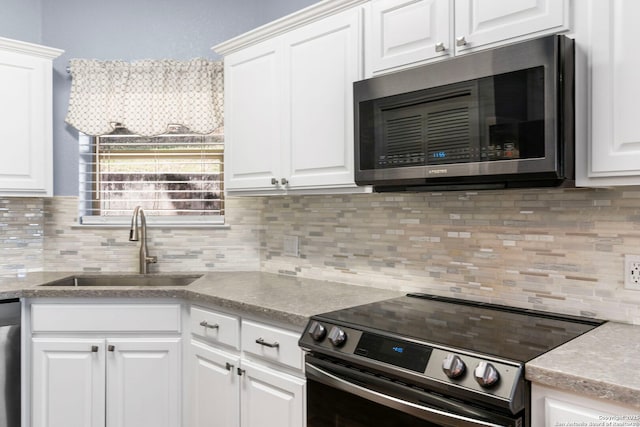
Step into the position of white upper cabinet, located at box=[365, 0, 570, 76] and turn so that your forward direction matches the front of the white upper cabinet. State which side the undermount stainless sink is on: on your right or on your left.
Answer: on your right

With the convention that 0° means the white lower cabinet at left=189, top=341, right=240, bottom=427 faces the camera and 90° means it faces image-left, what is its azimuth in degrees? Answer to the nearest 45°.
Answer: approximately 45°
